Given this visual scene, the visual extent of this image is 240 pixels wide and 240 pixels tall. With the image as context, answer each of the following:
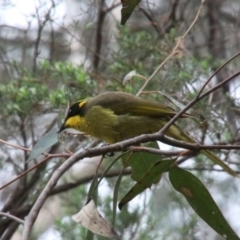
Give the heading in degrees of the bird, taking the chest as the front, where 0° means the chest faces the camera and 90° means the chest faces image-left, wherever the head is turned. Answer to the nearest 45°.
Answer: approximately 90°

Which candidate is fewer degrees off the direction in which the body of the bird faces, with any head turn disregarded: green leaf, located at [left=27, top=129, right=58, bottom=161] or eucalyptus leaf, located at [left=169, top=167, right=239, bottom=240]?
the green leaf

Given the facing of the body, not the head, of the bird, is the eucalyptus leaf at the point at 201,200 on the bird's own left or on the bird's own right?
on the bird's own left
